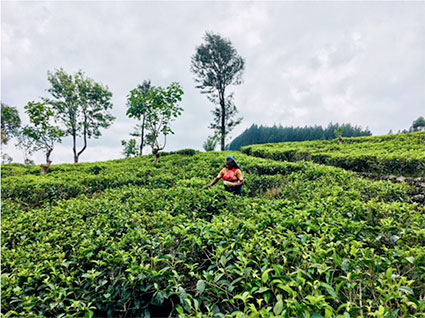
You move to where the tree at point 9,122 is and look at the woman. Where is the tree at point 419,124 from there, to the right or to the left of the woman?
left

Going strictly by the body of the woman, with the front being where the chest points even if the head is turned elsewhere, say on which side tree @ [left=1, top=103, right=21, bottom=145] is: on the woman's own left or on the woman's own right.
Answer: on the woman's own right

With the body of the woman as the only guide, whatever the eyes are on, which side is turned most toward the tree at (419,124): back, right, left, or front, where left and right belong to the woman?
back

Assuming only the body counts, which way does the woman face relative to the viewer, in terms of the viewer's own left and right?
facing the viewer and to the left of the viewer

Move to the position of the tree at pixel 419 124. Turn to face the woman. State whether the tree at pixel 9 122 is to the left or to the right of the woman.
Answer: right
